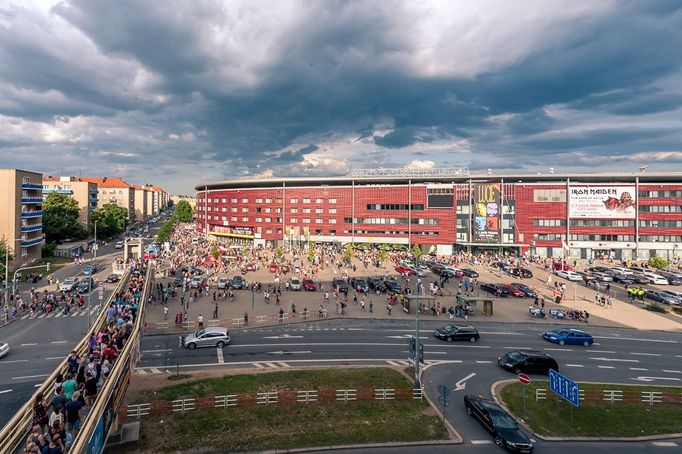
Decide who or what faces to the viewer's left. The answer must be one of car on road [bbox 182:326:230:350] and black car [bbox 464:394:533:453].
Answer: the car on road

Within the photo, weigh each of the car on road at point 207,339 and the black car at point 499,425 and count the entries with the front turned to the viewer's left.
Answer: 1

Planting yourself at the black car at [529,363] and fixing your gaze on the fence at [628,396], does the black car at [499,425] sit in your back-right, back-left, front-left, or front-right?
front-right

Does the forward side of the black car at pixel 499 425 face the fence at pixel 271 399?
no

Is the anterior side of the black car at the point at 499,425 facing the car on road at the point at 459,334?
no

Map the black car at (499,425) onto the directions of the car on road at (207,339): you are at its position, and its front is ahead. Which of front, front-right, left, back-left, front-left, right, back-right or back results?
back-left

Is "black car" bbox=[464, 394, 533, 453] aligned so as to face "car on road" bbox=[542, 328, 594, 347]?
no

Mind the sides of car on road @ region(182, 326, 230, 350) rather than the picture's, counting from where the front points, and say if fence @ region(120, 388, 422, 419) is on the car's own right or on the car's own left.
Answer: on the car's own left

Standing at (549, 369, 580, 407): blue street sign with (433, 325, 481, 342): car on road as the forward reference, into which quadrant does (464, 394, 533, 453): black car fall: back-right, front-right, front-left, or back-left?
back-left

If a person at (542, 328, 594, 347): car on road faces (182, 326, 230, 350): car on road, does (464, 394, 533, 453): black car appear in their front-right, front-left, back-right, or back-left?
front-left

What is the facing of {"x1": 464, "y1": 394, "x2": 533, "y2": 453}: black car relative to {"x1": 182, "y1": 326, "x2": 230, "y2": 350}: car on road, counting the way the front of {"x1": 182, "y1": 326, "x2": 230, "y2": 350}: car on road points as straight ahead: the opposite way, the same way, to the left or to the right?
to the left

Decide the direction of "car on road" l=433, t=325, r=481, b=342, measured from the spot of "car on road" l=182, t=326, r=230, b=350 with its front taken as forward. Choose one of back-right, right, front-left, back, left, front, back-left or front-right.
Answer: back

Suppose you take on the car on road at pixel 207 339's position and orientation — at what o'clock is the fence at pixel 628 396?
The fence is roughly at 7 o'clock from the car on road.

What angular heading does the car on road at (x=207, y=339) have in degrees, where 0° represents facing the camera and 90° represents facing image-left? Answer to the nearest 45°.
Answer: approximately 90°

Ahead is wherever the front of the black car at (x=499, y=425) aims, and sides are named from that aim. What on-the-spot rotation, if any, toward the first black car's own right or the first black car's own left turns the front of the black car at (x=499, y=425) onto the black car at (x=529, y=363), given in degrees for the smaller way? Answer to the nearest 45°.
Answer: approximately 135° to the first black car's own left

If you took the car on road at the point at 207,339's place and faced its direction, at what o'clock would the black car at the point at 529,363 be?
The black car is roughly at 7 o'clock from the car on road.
